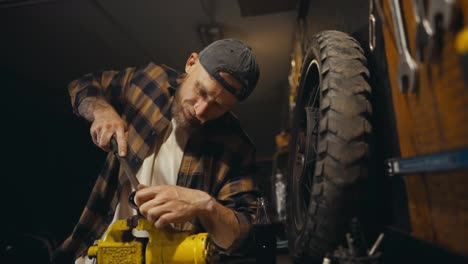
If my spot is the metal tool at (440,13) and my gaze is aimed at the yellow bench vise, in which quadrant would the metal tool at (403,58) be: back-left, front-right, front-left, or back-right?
front-right

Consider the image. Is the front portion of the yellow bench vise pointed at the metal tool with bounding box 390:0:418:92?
no

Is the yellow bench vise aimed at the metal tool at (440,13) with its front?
no

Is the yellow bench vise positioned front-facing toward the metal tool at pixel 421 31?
no

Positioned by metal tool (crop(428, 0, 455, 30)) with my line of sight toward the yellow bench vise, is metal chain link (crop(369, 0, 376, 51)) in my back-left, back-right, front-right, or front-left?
front-right

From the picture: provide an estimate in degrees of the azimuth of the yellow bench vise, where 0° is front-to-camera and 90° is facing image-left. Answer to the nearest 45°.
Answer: approximately 90°

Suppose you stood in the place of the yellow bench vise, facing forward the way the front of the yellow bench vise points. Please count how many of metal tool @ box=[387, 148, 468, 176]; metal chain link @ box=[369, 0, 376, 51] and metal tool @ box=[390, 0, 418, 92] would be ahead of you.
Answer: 0
